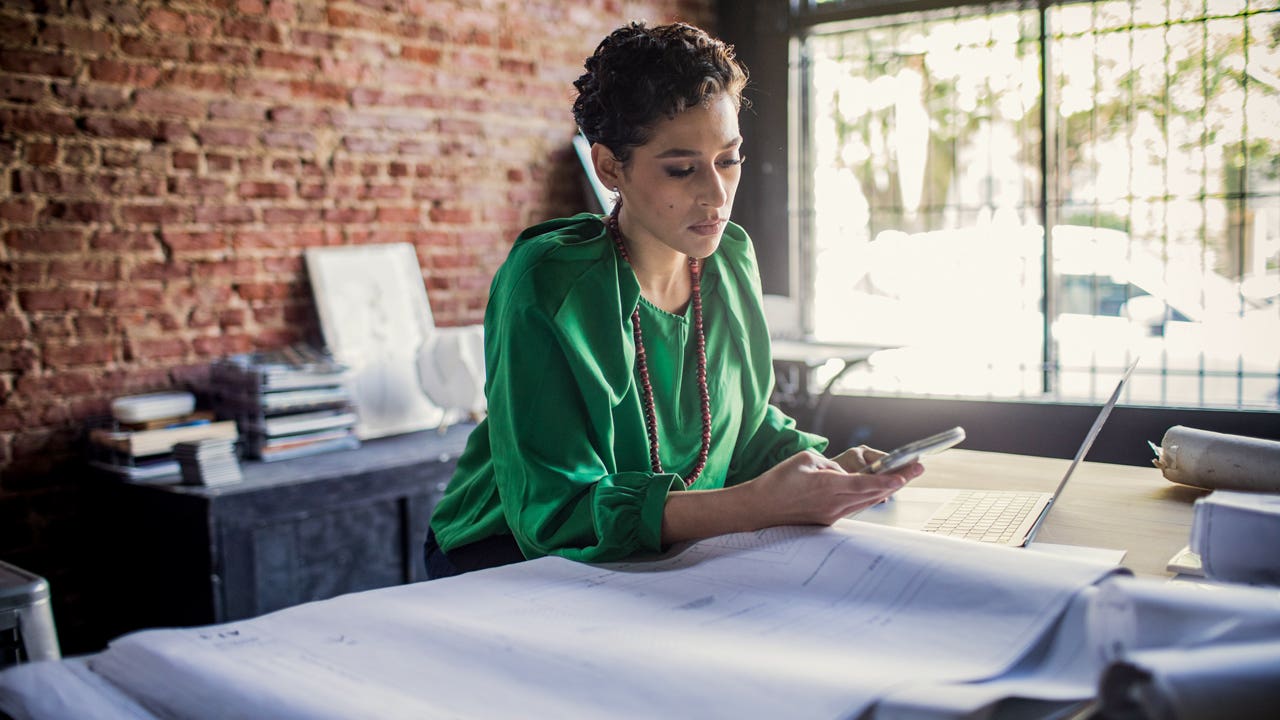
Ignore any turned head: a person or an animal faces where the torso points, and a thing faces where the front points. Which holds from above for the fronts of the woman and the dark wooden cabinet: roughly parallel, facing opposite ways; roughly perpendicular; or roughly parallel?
roughly parallel

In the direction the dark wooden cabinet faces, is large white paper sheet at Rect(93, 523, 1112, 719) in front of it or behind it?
in front

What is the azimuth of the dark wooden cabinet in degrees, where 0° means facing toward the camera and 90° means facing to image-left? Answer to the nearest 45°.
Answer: approximately 315°

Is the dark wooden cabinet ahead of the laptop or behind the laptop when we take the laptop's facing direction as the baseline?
ahead

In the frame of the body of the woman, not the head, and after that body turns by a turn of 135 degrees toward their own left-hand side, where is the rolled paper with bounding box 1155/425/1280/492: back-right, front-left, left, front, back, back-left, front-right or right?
right

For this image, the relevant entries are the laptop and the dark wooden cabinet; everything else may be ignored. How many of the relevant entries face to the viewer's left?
1

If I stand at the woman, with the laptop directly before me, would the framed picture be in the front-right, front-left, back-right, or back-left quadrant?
back-left

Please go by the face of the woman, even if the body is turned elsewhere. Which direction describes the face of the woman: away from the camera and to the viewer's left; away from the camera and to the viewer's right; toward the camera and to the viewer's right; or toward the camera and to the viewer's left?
toward the camera and to the viewer's right

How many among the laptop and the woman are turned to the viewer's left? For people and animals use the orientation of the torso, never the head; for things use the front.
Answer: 1

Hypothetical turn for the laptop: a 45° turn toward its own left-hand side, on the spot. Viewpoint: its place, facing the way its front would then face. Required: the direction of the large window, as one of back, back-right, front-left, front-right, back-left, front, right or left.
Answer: back-right

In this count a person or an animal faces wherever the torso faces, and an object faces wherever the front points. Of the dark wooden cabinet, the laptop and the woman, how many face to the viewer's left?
1

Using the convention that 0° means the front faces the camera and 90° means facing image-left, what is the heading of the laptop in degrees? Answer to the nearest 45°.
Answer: approximately 90°

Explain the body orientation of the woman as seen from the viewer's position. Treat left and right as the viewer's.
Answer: facing the viewer and to the right of the viewer
